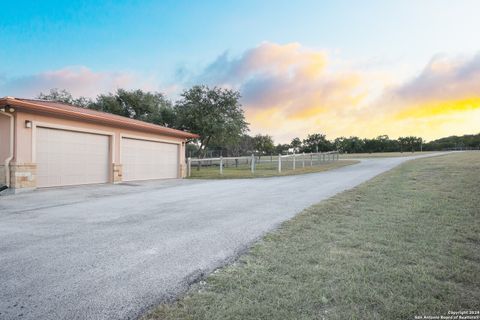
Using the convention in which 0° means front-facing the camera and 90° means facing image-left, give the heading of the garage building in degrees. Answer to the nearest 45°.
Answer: approximately 315°

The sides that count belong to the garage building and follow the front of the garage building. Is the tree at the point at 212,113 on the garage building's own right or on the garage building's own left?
on the garage building's own left

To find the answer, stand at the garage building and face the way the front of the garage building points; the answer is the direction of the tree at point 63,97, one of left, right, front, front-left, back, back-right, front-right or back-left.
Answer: back-left

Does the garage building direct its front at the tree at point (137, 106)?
no

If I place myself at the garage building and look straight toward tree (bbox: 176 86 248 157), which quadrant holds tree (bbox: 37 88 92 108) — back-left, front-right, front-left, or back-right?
front-left

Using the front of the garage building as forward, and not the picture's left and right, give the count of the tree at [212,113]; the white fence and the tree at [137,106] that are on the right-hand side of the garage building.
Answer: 0

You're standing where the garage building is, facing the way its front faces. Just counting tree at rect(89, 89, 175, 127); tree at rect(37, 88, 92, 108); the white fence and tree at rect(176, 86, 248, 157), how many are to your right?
0

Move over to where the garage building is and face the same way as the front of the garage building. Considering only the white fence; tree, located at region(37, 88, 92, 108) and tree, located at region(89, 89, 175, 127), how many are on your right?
0

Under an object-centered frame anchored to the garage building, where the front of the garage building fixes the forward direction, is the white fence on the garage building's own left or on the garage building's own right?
on the garage building's own left
